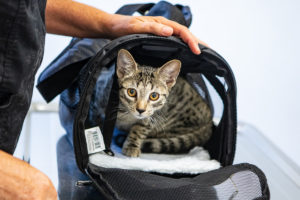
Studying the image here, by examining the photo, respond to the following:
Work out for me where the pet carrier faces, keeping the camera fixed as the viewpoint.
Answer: facing the viewer

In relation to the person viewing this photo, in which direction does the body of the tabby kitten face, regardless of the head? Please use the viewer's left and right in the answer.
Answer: facing the viewer and to the left of the viewer
